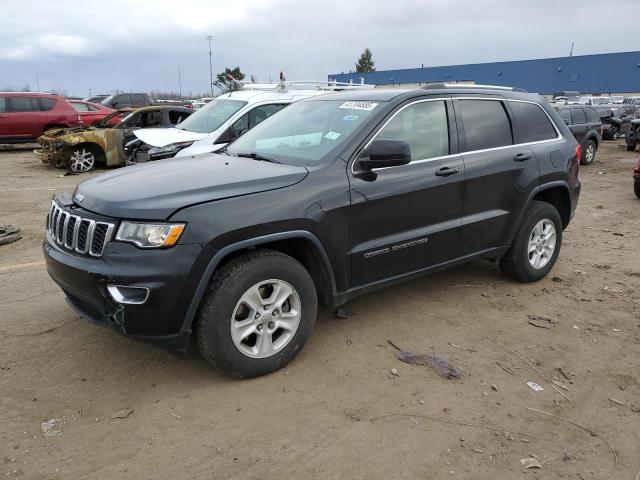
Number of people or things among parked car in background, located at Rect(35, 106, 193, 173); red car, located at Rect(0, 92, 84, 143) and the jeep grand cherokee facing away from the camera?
0

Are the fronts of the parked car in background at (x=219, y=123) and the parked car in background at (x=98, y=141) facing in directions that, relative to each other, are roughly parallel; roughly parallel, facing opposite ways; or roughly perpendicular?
roughly parallel

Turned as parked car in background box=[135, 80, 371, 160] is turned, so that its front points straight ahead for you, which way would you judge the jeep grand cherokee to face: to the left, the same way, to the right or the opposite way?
the same way

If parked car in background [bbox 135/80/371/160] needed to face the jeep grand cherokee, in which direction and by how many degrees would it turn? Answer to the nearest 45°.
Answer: approximately 45° to its left

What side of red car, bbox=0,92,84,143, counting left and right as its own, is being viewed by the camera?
left

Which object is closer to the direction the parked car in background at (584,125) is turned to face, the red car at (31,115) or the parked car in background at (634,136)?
the red car

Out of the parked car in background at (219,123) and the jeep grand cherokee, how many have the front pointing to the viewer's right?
0

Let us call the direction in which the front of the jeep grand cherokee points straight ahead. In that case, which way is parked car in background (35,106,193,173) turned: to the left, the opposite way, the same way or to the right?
the same way

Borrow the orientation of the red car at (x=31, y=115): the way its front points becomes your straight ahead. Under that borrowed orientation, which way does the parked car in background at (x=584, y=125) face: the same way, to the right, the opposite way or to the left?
the same way

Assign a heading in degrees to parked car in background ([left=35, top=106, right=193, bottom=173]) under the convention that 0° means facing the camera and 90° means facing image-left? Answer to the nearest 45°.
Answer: approximately 45°

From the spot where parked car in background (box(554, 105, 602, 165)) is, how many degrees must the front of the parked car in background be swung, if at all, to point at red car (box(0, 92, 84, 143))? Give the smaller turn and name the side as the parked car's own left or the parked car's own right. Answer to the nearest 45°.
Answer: approximately 45° to the parked car's own right

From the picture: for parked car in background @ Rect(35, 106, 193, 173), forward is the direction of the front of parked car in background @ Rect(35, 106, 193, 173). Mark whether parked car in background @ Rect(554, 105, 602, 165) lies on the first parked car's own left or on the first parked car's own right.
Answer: on the first parked car's own left
